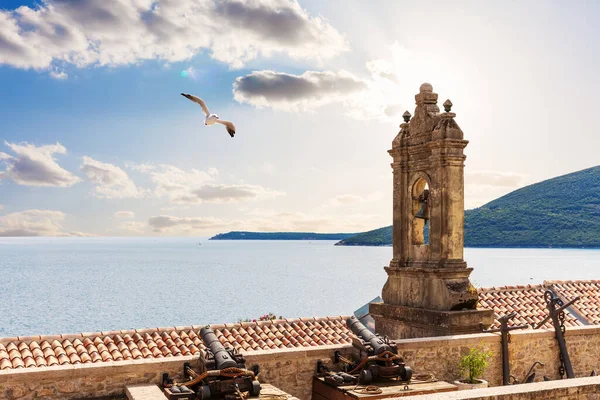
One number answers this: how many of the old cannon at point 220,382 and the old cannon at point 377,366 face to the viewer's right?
0

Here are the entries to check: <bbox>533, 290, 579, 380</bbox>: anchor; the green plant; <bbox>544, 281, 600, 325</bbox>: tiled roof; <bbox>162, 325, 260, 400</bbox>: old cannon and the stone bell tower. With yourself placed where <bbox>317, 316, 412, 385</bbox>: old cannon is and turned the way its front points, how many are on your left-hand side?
1

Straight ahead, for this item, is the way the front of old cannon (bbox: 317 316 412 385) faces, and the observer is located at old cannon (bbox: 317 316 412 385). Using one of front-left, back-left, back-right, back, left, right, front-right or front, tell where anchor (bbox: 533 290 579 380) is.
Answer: right

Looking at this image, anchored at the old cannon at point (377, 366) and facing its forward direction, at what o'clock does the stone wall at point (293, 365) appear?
The stone wall is roughly at 11 o'clock from the old cannon.

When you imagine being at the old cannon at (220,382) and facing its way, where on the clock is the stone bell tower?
The stone bell tower is roughly at 3 o'clock from the old cannon.

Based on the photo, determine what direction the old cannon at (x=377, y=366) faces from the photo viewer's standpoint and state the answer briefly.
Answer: facing away from the viewer and to the left of the viewer

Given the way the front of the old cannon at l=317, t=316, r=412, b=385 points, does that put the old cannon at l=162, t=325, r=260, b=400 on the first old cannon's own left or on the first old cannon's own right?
on the first old cannon's own left

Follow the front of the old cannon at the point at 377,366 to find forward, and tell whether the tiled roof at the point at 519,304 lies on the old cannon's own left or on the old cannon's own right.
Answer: on the old cannon's own right

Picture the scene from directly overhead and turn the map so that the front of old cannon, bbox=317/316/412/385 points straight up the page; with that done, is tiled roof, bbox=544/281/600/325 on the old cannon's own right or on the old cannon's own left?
on the old cannon's own right

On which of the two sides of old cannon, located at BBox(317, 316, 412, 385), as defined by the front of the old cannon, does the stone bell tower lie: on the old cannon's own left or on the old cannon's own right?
on the old cannon's own right

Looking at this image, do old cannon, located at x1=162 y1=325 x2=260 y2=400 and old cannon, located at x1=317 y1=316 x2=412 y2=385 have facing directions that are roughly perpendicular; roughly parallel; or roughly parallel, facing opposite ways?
roughly parallel

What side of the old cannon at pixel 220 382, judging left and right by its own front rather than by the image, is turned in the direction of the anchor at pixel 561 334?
right

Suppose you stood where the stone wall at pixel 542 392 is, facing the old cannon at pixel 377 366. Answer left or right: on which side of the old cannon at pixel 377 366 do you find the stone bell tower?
right

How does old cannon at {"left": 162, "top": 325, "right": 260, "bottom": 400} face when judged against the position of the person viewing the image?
facing away from the viewer and to the left of the viewer

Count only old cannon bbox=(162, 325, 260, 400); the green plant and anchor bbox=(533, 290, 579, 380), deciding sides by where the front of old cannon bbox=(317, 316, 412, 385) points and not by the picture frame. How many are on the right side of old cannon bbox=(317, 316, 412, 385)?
2

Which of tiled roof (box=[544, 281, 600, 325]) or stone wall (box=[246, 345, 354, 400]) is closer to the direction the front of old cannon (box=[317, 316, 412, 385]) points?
the stone wall
